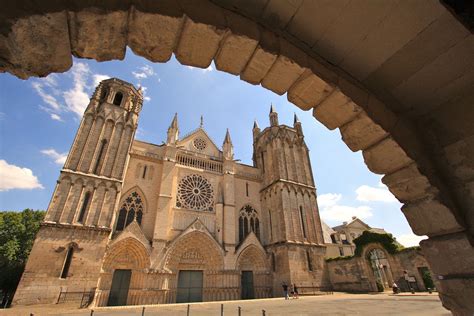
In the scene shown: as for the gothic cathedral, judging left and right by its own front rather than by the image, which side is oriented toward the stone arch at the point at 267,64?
front

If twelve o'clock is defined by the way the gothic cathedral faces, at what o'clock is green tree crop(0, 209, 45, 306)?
The green tree is roughly at 4 o'clock from the gothic cathedral.

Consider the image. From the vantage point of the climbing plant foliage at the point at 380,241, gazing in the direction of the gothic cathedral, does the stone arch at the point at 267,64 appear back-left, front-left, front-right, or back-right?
front-left

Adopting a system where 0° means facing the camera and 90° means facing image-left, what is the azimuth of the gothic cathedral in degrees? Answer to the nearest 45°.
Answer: approximately 0°

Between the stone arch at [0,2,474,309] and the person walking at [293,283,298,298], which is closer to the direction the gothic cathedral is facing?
the stone arch

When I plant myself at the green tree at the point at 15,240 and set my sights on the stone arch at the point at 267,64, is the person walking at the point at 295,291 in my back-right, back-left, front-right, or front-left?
front-left

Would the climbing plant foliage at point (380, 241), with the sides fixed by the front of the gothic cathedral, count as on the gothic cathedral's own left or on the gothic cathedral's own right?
on the gothic cathedral's own left
